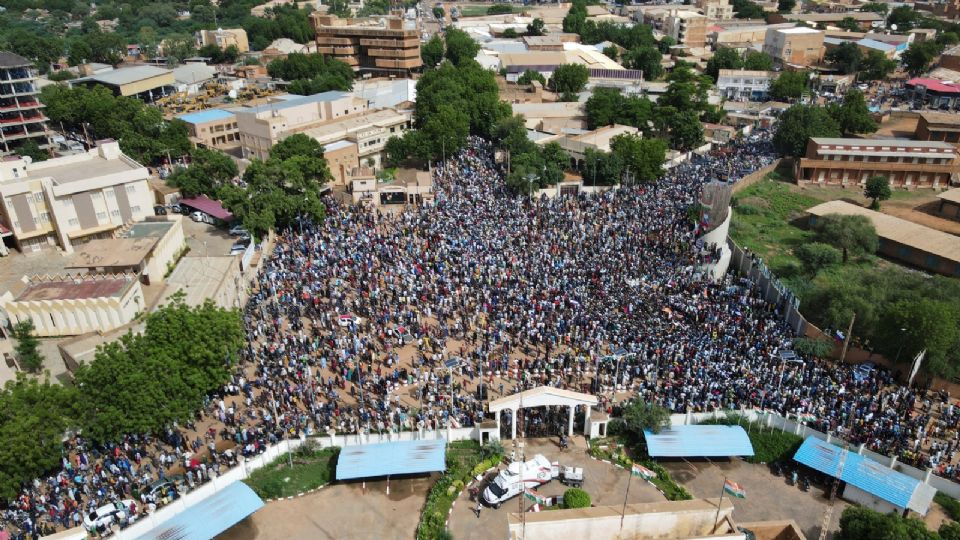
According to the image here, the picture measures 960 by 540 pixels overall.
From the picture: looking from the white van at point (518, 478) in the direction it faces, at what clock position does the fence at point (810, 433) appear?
The fence is roughly at 7 o'clock from the white van.

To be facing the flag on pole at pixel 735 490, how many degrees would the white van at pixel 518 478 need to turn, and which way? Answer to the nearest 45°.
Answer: approximately 135° to its left

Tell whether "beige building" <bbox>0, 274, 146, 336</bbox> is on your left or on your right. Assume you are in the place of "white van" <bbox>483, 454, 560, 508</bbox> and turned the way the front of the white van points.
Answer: on your right

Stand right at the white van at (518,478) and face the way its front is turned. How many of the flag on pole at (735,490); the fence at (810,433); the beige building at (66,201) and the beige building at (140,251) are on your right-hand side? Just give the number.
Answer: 2

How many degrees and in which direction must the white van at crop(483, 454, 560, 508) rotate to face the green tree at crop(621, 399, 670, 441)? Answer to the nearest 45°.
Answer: approximately 180°

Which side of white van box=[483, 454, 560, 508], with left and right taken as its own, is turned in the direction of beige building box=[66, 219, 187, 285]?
right

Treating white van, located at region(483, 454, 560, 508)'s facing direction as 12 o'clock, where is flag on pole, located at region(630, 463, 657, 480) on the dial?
The flag on pole is roughly at 7 o'clock from the white van.

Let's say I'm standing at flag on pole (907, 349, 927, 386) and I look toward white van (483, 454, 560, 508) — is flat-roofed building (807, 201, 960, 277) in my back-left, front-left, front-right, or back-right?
back-right

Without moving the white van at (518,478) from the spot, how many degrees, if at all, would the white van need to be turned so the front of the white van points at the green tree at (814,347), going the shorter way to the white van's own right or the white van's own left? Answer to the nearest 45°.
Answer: approximately 180°

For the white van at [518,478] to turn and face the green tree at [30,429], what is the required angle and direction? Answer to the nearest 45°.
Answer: approximately 45° to its right

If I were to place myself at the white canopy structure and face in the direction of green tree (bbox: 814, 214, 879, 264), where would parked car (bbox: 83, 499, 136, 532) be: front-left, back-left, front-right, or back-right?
back-left

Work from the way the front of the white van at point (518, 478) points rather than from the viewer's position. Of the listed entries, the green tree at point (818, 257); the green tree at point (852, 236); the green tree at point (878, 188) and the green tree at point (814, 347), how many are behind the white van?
4

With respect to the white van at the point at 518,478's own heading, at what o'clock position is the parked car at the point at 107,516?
The parked car is roughly at 1 o'clock from the white van.

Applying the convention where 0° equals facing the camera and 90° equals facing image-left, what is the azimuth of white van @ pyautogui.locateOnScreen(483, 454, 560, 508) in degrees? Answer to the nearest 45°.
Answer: approximately 45°

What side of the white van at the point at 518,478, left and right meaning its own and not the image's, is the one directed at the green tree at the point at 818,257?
back

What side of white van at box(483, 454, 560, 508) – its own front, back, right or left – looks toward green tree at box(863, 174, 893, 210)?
back

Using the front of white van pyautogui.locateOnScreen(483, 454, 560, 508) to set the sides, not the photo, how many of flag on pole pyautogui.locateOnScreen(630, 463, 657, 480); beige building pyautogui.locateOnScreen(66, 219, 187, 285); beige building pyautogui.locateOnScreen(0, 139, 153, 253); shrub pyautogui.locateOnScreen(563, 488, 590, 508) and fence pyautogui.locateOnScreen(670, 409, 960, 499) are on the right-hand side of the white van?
2
